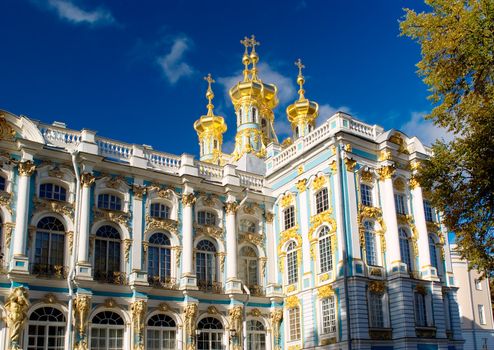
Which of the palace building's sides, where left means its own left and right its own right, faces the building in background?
left

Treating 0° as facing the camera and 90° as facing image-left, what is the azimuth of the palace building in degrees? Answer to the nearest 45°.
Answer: approximately 315°
